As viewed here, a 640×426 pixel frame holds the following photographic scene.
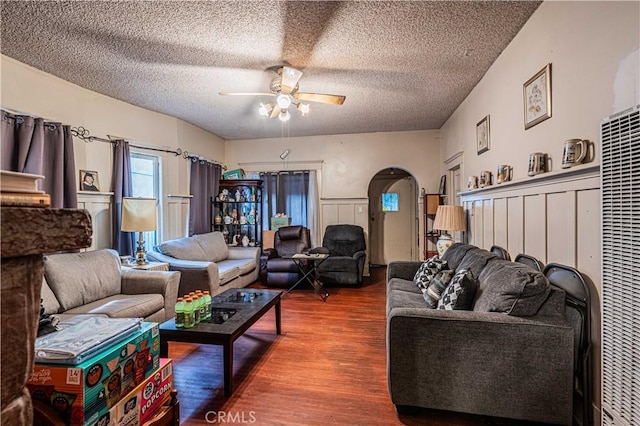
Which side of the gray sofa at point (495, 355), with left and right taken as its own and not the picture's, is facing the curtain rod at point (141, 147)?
front

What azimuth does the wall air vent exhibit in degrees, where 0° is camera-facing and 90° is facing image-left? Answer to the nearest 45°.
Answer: approximately 45°

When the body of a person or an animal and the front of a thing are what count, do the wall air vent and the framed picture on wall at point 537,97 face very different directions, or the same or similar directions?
same or similar directions

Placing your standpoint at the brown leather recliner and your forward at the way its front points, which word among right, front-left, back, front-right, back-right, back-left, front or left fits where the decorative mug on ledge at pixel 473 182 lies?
left

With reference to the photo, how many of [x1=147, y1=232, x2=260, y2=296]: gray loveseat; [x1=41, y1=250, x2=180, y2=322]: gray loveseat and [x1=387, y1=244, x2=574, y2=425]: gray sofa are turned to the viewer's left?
1

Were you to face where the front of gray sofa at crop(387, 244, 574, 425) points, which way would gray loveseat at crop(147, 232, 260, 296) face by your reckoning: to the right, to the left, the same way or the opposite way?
the opposite way

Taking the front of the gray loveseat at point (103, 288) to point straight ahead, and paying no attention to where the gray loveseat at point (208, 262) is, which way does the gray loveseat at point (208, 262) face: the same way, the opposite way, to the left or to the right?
the same way

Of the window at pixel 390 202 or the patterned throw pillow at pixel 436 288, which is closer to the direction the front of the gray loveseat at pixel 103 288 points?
the patterned throw pillow

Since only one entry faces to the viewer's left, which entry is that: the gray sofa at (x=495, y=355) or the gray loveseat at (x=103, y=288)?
the gray sofa at (x=495, y=355)

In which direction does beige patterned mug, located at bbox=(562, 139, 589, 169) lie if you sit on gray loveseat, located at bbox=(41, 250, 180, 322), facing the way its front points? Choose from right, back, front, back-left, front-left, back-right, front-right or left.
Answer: front

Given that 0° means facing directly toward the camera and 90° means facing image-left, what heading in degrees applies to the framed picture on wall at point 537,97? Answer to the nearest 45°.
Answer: approximately 45°

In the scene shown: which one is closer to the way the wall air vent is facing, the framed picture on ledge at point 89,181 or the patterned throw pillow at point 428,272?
the framed picture on ledge

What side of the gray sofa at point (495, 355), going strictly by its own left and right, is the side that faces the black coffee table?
front

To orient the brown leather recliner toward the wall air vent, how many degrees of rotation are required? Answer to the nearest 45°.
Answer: approximately 45° to its left

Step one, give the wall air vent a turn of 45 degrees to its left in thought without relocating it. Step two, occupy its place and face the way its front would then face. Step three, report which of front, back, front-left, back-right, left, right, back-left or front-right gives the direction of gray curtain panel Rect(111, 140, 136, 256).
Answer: right

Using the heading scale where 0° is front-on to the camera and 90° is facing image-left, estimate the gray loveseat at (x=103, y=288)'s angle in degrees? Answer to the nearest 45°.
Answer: approximately 315°
